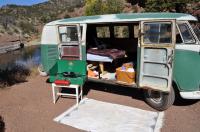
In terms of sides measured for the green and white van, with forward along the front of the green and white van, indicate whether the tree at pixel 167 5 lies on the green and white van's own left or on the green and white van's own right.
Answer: on the green and white van's own left

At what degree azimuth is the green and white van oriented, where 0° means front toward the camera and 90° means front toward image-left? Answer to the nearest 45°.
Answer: approximately 315°
